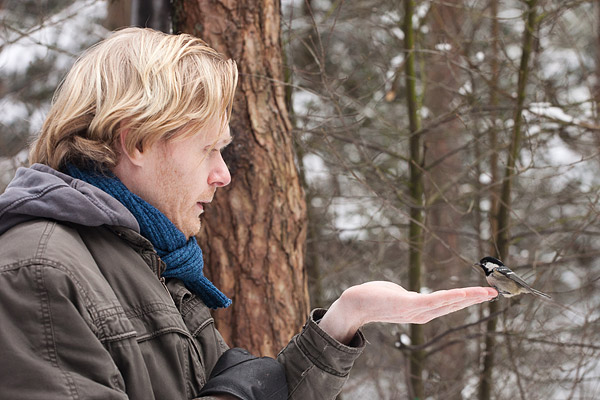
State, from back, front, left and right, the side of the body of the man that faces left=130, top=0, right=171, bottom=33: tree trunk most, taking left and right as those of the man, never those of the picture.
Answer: left

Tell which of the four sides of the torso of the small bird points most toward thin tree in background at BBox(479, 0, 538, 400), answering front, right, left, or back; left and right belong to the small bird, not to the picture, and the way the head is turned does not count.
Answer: right

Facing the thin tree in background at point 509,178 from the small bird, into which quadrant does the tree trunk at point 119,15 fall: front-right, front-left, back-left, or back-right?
front-left

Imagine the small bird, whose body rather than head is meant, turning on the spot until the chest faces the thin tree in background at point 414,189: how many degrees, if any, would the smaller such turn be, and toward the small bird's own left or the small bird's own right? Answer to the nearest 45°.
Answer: approximately 90° to the small bird's own right

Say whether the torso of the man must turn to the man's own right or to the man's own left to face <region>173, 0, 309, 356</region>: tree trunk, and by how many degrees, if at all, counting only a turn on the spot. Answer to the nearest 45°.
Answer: approximately 90° to the man's own left

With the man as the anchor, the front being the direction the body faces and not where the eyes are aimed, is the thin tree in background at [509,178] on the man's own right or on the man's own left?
on the man's own left

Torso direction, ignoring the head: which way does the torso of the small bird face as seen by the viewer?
to the viewer's left

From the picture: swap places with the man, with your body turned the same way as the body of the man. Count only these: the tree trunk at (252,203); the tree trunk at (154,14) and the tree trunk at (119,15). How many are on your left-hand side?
3

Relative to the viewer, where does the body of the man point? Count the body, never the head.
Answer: to the viewer's right

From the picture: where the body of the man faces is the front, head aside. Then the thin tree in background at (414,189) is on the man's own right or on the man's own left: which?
on the man's own left

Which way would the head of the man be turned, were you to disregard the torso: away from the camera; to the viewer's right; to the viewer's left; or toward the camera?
to the viewer's right

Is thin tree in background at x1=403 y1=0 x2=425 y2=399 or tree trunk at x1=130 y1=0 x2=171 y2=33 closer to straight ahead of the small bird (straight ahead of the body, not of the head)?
the tree trunk
